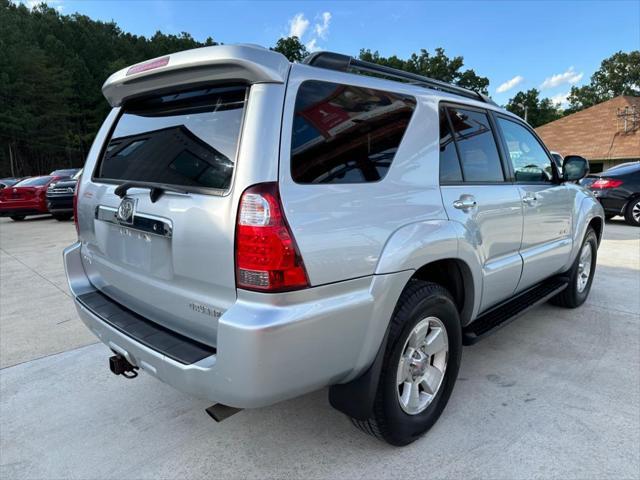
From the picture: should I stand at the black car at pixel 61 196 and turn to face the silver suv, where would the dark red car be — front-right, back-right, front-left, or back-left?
back-right

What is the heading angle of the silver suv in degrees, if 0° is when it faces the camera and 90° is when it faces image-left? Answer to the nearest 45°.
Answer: approximately 225°

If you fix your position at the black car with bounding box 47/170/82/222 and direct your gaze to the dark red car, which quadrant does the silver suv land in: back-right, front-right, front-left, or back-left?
back-left

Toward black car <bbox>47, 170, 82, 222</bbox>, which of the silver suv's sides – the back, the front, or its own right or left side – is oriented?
left

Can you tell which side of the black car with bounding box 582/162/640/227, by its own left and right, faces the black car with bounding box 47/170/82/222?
back

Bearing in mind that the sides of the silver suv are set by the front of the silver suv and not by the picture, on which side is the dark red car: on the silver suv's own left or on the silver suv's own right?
on the silver suv's own left

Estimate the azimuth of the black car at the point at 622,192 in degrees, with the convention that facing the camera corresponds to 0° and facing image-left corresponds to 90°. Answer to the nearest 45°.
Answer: approximately 225°

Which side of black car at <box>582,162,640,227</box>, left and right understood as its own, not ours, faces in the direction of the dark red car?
back

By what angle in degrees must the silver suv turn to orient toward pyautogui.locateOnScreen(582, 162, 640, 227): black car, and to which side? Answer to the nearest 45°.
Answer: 0° — it already faces it

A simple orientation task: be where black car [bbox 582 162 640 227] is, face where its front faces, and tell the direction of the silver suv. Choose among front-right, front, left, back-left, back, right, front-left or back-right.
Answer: back-right
